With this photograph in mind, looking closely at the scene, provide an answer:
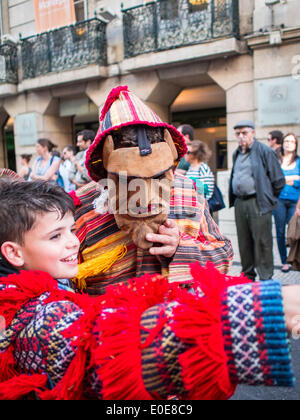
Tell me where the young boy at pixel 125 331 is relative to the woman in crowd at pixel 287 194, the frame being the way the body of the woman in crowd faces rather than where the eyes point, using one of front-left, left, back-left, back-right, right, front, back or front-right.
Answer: front

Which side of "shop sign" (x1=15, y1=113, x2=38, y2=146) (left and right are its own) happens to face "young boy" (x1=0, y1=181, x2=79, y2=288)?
front

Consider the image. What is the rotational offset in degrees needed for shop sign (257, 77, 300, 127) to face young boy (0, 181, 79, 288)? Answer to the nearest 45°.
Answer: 0° — it already faces them

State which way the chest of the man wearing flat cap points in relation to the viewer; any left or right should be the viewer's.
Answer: facing the viewer and to the left of the viewer

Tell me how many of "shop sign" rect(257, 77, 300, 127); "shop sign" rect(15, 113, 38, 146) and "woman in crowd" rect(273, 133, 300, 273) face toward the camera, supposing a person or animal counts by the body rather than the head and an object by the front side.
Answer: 3

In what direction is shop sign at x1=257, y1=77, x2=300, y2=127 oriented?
toward the camera

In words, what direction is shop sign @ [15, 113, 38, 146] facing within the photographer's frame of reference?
facing the viewer

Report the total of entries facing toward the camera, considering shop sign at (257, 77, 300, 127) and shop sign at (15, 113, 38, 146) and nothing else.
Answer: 2

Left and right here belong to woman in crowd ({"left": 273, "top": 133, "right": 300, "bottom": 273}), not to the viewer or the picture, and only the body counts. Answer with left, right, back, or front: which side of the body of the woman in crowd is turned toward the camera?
front

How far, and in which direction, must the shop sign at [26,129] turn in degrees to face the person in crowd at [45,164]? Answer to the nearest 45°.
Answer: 0° — it already faces them

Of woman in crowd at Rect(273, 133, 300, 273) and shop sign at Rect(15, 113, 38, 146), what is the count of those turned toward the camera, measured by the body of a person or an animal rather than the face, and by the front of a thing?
2
